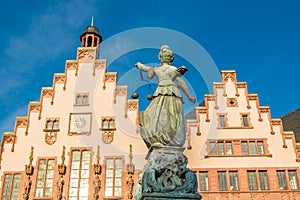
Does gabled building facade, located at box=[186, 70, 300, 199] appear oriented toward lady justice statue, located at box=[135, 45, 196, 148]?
yes

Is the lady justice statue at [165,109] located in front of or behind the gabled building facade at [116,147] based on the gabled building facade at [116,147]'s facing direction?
in front

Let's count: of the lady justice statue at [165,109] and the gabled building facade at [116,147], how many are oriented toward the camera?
1

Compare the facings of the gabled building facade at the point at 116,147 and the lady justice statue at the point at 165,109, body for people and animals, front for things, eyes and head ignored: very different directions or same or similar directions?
very different directions

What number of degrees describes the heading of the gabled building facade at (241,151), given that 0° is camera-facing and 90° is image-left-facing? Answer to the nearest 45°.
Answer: approximately 0°

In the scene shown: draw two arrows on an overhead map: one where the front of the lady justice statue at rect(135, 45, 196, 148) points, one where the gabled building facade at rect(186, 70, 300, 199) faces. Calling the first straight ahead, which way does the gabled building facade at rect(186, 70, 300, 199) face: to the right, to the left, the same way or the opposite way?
the opposite way

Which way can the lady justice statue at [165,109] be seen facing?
away from the camera
